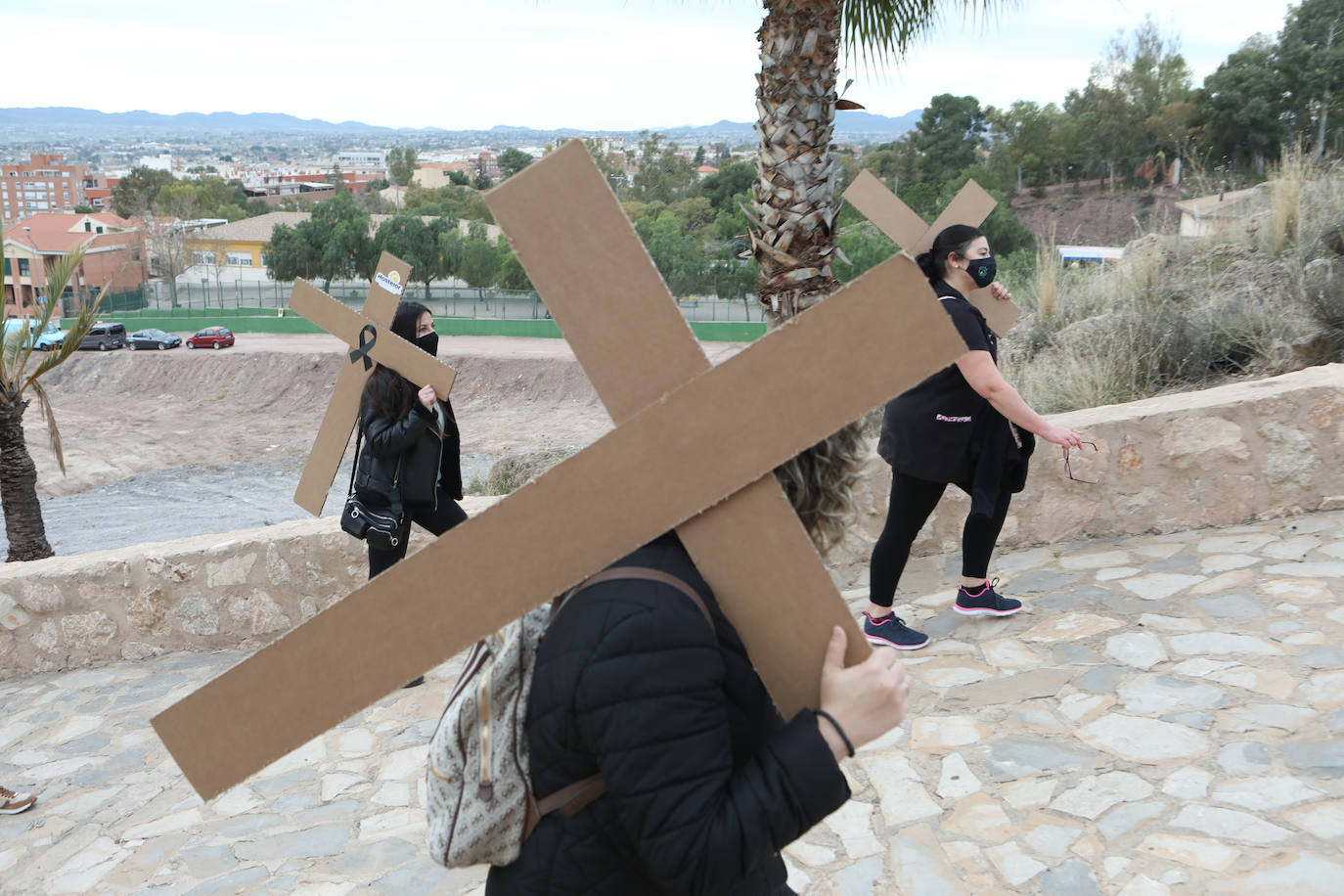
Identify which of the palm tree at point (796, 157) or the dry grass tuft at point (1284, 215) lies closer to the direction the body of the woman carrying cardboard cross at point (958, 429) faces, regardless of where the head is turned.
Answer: the dry grass tuft

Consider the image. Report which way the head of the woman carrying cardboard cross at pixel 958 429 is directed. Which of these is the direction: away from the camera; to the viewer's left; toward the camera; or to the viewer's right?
to the viewer's right

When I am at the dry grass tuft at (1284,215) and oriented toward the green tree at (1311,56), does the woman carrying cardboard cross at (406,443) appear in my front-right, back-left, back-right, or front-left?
back-left

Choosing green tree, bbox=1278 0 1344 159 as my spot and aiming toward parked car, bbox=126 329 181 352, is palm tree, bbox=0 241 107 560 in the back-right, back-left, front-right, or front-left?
front-left

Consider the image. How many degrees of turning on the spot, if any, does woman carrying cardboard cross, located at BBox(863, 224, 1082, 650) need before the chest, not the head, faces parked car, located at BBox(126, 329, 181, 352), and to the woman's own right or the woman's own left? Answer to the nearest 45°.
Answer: approximately 135° to the woman's own left

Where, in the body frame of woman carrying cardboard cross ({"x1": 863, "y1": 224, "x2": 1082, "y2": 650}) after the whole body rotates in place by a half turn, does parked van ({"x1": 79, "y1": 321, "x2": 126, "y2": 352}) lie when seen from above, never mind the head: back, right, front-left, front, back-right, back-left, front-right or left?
front-right

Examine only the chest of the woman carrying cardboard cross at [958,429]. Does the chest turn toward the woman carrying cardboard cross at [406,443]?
no

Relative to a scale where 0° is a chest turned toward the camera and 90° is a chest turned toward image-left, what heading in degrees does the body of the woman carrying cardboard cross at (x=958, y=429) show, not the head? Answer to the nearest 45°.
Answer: approximately 270°

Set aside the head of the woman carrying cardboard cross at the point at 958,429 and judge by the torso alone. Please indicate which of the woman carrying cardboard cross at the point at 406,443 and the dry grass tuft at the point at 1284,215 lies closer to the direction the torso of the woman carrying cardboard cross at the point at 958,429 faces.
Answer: the dry grass tuft

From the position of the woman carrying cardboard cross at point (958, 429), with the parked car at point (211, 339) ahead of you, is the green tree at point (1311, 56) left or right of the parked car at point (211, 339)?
right

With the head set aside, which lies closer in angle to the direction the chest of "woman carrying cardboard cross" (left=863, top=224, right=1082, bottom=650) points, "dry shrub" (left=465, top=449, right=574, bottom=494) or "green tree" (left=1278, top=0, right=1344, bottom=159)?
the green tree

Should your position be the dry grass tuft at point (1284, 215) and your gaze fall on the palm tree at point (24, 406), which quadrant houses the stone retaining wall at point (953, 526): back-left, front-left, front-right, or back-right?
front-left

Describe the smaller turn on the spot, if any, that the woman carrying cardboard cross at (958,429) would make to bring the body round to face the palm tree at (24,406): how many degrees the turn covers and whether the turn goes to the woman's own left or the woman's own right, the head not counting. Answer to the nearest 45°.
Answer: approximately 135° to the woman's own left

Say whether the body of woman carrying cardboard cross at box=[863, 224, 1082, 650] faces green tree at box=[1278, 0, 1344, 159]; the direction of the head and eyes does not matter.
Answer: no
